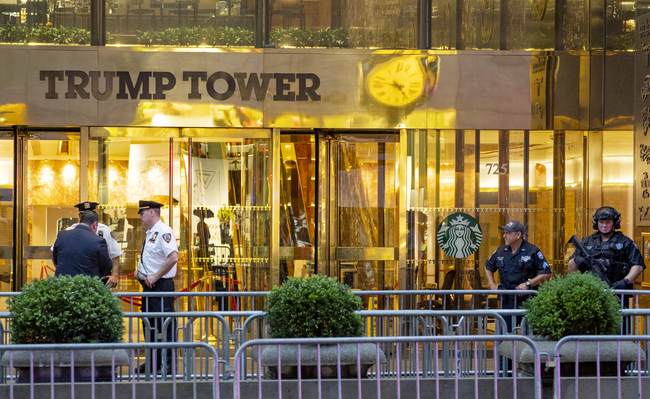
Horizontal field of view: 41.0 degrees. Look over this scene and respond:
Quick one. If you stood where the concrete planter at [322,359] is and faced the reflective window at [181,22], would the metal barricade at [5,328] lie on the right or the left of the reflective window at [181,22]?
left

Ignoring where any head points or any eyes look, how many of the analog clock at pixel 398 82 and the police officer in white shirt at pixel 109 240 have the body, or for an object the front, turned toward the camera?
2

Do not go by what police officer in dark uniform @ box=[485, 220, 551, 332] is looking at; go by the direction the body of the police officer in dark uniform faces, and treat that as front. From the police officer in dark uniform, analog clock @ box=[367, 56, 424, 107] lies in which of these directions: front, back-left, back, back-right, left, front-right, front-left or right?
right

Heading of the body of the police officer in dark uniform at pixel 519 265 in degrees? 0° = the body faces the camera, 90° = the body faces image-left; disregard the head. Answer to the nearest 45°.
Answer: approximately 45°

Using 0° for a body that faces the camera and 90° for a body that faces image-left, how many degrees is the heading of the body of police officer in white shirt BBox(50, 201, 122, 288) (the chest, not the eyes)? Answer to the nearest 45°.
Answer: approximately 0°

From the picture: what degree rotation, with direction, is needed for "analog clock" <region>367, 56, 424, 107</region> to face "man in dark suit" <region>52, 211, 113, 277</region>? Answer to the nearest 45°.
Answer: approximately 45° to its right

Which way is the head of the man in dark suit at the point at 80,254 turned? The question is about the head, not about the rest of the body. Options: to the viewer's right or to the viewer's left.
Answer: to the viewer's right
